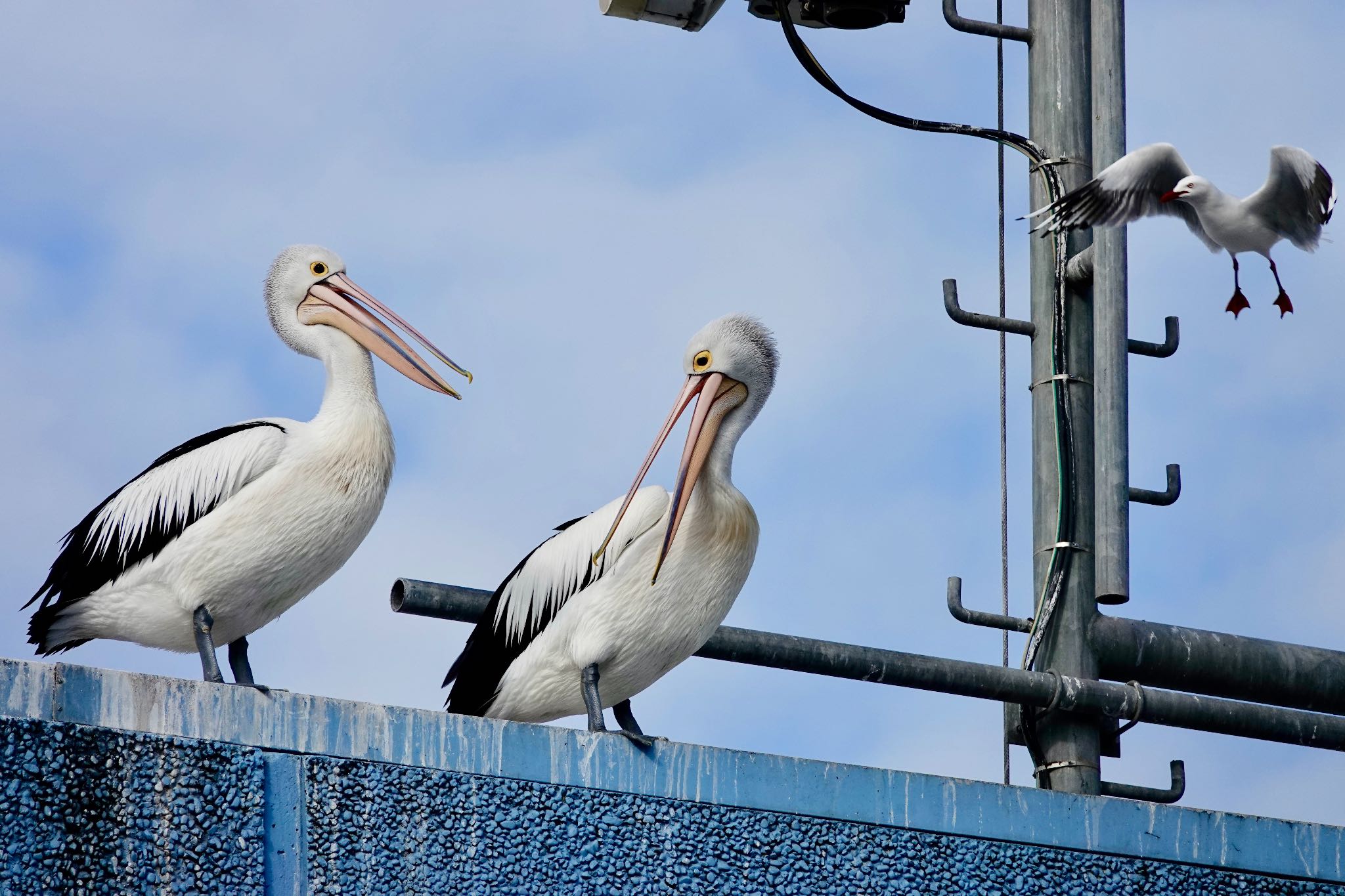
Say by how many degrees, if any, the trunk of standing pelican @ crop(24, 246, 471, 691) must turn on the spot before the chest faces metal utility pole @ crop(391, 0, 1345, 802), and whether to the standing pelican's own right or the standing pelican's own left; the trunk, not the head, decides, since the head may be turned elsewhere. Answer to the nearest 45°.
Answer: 0° — it already faces it

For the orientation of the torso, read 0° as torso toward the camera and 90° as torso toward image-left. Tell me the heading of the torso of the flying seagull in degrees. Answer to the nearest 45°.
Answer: approximately 45°

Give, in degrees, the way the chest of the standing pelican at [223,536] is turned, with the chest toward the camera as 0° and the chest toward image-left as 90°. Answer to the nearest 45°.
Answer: approximately 270°

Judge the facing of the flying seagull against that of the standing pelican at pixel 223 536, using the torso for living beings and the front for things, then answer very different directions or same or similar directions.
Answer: very different directions

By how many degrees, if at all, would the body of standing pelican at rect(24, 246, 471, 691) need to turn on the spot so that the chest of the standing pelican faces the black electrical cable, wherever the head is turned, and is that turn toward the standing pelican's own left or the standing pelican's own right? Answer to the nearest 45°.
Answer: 0° — it already faces it

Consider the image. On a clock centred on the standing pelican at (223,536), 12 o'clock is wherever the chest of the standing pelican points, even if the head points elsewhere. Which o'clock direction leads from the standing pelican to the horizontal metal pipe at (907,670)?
The horizontal metal pipe is roughly at 12 o'clock from the standing pelican.

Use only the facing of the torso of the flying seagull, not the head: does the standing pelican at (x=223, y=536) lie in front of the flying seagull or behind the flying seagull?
in front

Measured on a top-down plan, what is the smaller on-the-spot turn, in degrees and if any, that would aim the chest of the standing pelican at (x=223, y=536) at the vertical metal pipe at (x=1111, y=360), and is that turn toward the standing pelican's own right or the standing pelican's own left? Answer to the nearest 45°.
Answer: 0° — it already faces it

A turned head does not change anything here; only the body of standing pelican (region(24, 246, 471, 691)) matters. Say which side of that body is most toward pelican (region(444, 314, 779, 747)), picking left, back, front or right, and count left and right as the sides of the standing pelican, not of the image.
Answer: front

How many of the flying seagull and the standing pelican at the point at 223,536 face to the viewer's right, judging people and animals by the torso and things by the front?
1
